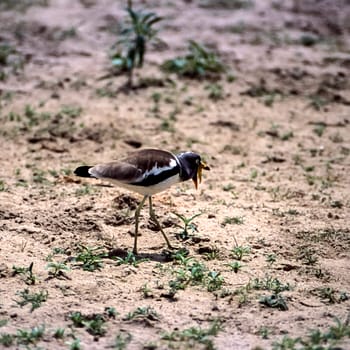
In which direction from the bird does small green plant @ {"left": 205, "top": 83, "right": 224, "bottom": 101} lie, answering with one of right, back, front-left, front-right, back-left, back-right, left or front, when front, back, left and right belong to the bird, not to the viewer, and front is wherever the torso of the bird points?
left

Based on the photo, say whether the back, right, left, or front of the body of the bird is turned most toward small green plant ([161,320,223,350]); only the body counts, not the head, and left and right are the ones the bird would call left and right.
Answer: right

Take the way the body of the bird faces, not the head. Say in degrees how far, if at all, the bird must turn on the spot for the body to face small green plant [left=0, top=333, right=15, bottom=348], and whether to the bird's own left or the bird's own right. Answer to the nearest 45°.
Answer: approximately 135° to the bird's own right

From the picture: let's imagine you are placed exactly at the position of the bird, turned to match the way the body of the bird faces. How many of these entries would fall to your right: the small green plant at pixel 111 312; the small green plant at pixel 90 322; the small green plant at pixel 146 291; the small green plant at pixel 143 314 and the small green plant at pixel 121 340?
5

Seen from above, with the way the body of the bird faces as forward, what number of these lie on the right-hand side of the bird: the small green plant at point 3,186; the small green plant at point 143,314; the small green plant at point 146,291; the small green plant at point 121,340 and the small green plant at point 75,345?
4

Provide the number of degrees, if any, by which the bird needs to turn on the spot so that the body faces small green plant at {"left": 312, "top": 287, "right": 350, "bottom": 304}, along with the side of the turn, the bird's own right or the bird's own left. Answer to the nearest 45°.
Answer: approximately 45° to the bird's own right

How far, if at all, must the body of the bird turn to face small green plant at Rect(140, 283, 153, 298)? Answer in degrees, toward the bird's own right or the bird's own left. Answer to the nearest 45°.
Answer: approximately 90° to the bird's own right

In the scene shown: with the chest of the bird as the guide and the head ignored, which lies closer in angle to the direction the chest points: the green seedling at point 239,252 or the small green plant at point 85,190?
the green seedling

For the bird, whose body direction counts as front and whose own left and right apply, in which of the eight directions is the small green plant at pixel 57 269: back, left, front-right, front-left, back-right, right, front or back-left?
back-right

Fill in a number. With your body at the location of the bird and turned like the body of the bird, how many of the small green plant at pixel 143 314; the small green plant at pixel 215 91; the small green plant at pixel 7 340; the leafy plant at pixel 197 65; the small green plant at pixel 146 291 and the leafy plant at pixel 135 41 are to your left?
3

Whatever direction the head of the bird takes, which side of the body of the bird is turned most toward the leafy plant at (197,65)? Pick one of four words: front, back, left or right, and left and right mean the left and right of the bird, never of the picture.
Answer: left

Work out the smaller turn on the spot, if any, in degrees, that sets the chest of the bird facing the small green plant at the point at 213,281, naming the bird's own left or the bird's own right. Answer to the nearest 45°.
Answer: approximately 45° to the bird's own right

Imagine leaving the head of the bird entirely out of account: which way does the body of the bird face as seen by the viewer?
to the viewer's right

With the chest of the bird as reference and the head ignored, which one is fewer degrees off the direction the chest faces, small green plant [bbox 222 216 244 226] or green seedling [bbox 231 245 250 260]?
the green seedling

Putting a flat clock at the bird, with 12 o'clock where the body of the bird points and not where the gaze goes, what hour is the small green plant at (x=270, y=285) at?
The small green plant is roughly at 1 o'clock from the bird.
